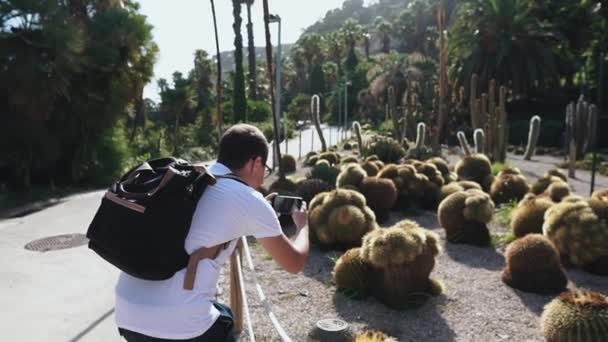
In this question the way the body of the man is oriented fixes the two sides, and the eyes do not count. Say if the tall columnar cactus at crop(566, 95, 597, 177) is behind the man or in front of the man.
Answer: in front

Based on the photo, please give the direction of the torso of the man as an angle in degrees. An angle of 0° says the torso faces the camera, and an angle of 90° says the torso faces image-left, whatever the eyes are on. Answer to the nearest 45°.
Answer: approximately 225°

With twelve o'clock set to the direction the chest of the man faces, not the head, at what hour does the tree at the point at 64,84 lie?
The tree is roughly at 10 o'clock from the man.

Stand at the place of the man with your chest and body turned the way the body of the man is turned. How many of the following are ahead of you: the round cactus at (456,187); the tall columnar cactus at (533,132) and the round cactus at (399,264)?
3

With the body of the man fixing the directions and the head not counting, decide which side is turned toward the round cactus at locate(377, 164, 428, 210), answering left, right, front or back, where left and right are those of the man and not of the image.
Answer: front

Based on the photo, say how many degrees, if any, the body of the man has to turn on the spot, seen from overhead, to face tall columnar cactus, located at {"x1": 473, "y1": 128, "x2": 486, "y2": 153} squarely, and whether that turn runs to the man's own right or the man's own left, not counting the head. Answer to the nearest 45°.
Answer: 0° — they already face it

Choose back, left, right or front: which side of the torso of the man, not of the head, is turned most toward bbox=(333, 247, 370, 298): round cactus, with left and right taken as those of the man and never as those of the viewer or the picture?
front

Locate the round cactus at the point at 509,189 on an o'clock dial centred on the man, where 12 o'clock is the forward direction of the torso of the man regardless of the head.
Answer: The round cactus is roughly at 12 o'clock from the man.

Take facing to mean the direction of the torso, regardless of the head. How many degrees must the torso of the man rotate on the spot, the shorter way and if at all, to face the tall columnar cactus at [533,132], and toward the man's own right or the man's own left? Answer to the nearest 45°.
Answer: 0° — they already face it

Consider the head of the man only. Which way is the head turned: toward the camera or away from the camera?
away from the camera

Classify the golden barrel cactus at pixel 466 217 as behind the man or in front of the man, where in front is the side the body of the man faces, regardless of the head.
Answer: in front
